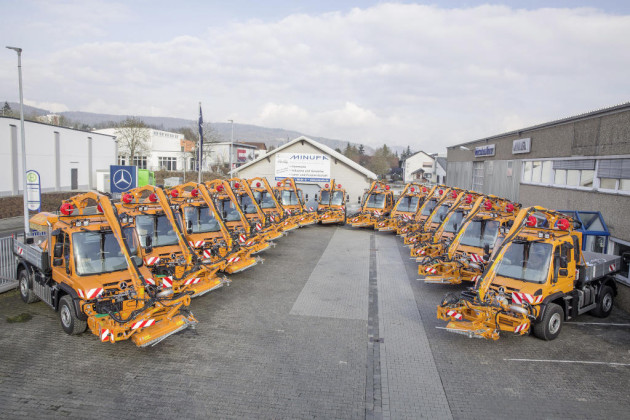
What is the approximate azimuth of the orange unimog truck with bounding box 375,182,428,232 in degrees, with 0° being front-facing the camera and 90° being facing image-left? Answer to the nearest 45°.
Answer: approximately 45°

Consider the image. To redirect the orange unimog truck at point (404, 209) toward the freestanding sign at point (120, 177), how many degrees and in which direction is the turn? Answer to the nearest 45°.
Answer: approximately 90° to its right

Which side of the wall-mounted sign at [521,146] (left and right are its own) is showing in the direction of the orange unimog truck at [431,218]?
front

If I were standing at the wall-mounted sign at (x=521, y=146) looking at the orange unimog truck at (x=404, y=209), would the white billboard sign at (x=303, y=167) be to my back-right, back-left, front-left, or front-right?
front-right

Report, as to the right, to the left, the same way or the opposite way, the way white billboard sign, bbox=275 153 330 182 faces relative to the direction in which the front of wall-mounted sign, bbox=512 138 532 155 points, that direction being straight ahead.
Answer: to the left

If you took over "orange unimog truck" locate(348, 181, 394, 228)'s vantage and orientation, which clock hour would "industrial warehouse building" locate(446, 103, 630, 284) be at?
The industrial warehouse building is roughly at 9 o'clock from the orange unimog truck.

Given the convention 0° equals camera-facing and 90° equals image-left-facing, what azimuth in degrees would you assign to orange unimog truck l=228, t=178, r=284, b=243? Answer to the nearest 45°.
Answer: approximately 315°

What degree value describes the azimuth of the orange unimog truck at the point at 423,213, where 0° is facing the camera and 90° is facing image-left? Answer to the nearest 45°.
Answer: approximately 45°

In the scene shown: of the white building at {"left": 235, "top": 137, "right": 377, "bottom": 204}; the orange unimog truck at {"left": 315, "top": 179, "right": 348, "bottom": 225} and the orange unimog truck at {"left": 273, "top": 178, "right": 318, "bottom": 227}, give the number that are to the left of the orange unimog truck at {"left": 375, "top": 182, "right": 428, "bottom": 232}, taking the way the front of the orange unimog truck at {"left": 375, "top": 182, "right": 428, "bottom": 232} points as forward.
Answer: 0

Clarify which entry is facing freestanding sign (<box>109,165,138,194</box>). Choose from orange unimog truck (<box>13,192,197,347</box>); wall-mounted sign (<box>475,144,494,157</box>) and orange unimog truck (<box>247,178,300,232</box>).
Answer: wall-mounted sign (<box>475,144,494,157</box>)

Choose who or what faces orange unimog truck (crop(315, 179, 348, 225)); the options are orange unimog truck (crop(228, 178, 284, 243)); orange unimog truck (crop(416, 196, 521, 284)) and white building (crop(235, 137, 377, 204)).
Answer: the white building

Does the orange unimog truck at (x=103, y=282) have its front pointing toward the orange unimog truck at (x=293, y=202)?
no

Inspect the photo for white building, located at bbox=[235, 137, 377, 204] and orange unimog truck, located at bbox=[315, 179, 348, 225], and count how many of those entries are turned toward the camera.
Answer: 2

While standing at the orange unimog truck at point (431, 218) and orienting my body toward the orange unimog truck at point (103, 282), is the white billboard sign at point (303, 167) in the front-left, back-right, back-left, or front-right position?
back-right

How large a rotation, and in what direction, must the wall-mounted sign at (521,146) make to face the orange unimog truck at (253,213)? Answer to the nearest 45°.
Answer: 0° — it already faces it

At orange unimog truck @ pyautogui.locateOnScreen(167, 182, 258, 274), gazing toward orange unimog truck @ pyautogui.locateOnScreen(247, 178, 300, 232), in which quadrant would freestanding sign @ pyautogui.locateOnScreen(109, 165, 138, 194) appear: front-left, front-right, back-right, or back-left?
front-left

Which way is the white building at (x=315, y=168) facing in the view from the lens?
facing the viewer

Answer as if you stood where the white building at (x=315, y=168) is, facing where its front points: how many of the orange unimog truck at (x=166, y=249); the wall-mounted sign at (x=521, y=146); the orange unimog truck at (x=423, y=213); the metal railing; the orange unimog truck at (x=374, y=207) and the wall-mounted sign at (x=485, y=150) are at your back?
0

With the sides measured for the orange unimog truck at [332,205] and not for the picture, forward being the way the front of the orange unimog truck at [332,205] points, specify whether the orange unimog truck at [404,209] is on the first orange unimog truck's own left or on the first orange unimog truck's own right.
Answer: on the first orange unimog truck's own left

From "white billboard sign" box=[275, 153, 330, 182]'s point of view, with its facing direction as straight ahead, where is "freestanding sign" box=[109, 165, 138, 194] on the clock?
The freestanding sign is roughly at 1 o'clock from the white billboard sign.

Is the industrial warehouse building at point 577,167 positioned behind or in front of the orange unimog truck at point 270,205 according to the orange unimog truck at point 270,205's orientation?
in front

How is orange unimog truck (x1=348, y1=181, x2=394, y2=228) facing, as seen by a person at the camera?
facing the viewer and to the left of the viewer

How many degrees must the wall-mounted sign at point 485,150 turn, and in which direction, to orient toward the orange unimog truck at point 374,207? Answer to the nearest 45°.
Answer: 0° — it already faces it

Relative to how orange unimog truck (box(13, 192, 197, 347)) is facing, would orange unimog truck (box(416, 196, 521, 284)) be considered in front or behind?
in front

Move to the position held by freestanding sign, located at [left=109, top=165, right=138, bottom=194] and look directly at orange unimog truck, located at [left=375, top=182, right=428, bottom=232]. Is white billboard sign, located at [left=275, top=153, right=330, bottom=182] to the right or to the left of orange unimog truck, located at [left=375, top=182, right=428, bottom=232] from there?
left
